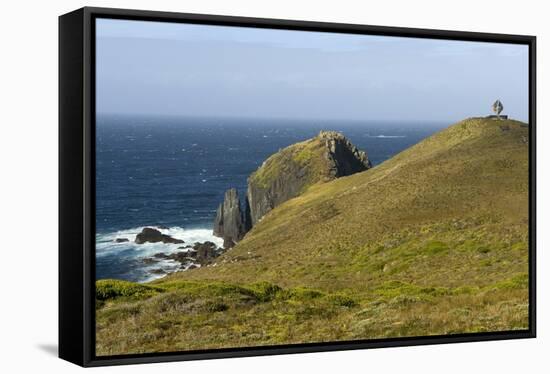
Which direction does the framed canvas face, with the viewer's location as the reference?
facing the viewer and to the right of the viewer
